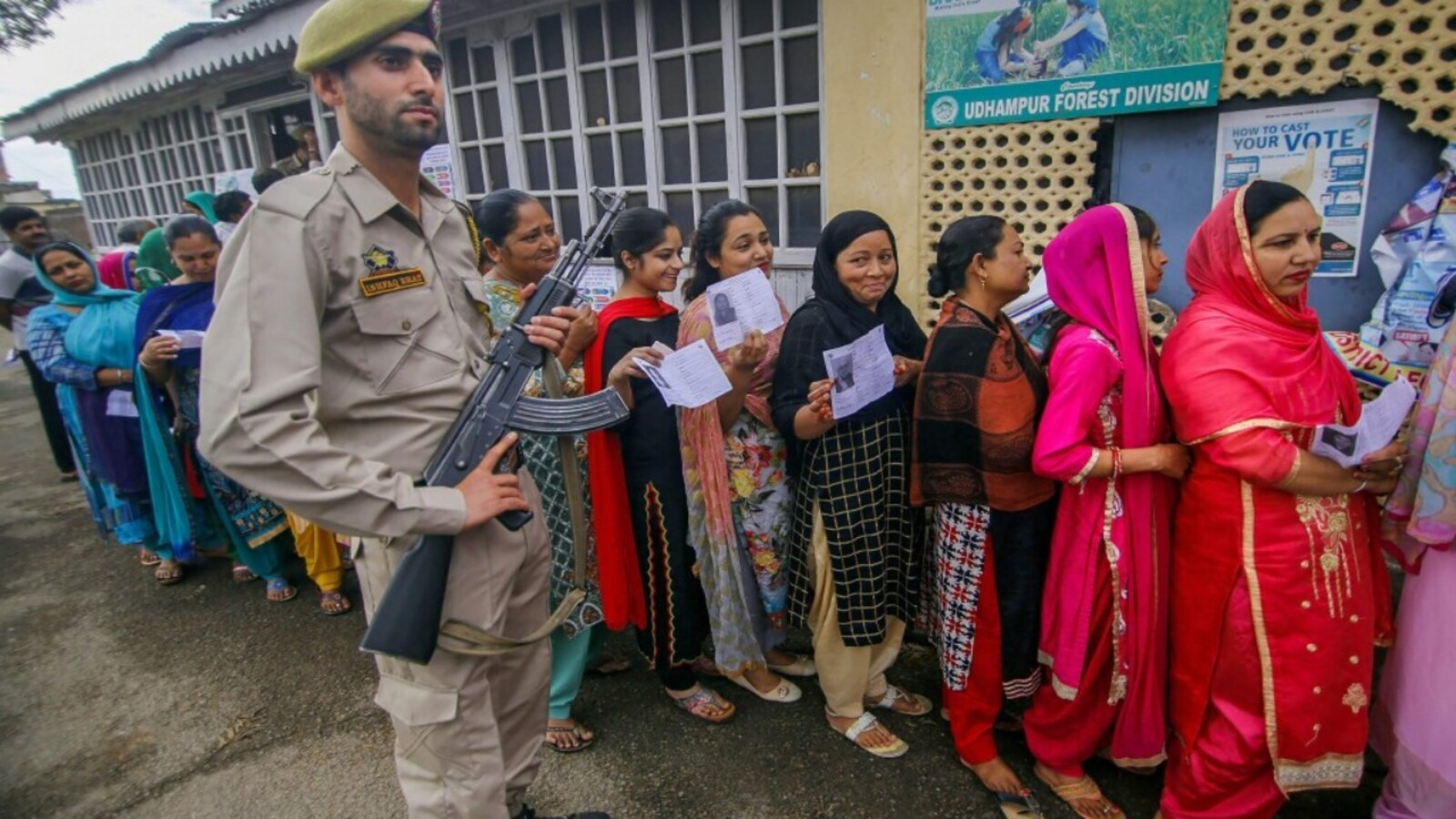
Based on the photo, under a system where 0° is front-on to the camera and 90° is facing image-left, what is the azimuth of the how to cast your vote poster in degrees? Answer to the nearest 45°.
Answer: approximately 0°

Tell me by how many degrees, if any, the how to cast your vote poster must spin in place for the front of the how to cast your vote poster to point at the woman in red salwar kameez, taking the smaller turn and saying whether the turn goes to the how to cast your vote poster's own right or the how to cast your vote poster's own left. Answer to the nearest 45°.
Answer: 0° — it already faces them

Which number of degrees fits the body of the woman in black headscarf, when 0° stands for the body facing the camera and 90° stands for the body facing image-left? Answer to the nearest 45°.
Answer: approximately 315°

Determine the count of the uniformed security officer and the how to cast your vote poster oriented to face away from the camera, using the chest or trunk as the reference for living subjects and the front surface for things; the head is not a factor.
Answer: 0

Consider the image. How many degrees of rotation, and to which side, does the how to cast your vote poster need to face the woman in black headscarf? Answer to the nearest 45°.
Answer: approximately 45° to its right

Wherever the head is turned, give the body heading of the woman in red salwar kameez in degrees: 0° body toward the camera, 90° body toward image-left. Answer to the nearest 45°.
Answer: approximately 315°

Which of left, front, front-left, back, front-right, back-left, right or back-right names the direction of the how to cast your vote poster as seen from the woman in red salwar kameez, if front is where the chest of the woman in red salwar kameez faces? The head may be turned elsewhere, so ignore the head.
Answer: back-left

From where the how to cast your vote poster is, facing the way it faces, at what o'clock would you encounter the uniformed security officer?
The uniformed security officer is roughly at 1 o'clock from the how to cast your vote poster.

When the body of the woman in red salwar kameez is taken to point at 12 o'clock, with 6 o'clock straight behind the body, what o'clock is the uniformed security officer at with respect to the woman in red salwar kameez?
The uniformed security officer is roughly at 3 o'clock from the woman in red salwar kameez.

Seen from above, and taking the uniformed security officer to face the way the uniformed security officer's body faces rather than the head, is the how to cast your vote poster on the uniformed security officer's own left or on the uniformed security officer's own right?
on the uniformed security officer's own left

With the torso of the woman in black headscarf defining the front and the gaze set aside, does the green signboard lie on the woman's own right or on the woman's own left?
on the woman's own left

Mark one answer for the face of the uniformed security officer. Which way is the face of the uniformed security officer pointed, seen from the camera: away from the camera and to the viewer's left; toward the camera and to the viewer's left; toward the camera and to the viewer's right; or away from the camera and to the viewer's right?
toward the camera and to the viewer's right
